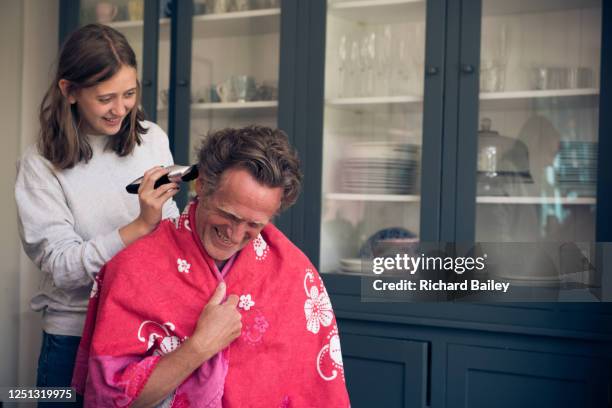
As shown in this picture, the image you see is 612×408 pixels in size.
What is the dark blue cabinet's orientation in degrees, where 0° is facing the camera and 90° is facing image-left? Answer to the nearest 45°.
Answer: approximately 0°

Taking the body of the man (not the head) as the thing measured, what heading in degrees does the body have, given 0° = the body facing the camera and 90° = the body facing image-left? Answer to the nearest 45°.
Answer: approximately 0°

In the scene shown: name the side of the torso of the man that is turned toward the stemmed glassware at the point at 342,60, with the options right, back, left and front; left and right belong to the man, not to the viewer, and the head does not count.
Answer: back

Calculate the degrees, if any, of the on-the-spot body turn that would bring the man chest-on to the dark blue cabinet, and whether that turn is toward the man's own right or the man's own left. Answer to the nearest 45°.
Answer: approximately 135° to the man's own left

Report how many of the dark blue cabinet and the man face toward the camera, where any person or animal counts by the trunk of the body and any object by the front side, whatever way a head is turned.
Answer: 2
